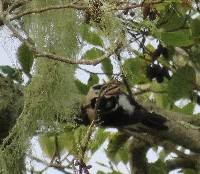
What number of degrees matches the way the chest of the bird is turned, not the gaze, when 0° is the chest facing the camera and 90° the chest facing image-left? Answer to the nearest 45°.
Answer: approximately 90°
